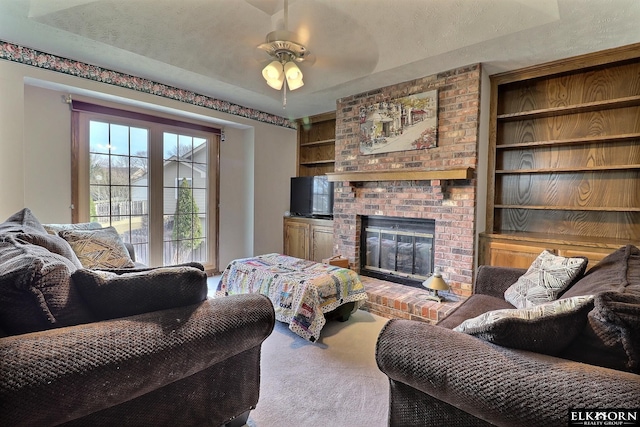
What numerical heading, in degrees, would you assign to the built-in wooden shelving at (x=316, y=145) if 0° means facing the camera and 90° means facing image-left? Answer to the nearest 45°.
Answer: approximately 45°

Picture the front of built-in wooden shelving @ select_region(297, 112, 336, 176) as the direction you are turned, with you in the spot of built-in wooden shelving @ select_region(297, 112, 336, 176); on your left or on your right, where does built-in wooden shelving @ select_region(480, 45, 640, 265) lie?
on your left

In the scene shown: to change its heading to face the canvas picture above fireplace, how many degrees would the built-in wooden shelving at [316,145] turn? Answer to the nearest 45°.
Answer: approximately 90° to its left

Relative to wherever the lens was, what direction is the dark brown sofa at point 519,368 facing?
facing to the left of the viewer

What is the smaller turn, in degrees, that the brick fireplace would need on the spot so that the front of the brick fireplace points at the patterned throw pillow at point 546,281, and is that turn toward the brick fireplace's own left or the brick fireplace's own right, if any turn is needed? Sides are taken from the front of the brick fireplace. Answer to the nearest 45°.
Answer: approximately 45° to the brick fireplace's own left

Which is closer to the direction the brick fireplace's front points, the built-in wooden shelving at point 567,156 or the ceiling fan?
the ceiling fan

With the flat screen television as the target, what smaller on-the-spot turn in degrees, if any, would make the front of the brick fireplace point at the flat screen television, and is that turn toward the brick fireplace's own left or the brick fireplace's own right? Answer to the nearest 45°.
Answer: approximately 90° to the brick fireplace's own right

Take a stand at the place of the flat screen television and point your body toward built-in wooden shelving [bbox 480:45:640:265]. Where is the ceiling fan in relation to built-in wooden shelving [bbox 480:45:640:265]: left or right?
right

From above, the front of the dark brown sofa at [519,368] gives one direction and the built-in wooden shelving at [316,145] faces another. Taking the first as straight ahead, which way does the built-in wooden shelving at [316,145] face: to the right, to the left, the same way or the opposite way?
to the left

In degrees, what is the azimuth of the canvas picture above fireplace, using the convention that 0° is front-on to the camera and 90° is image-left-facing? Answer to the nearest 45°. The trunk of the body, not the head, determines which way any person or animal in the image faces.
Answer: approximately 45°

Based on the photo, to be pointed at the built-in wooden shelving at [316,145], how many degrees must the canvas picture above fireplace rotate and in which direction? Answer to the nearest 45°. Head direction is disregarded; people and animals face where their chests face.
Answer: approximately 90° to its right
